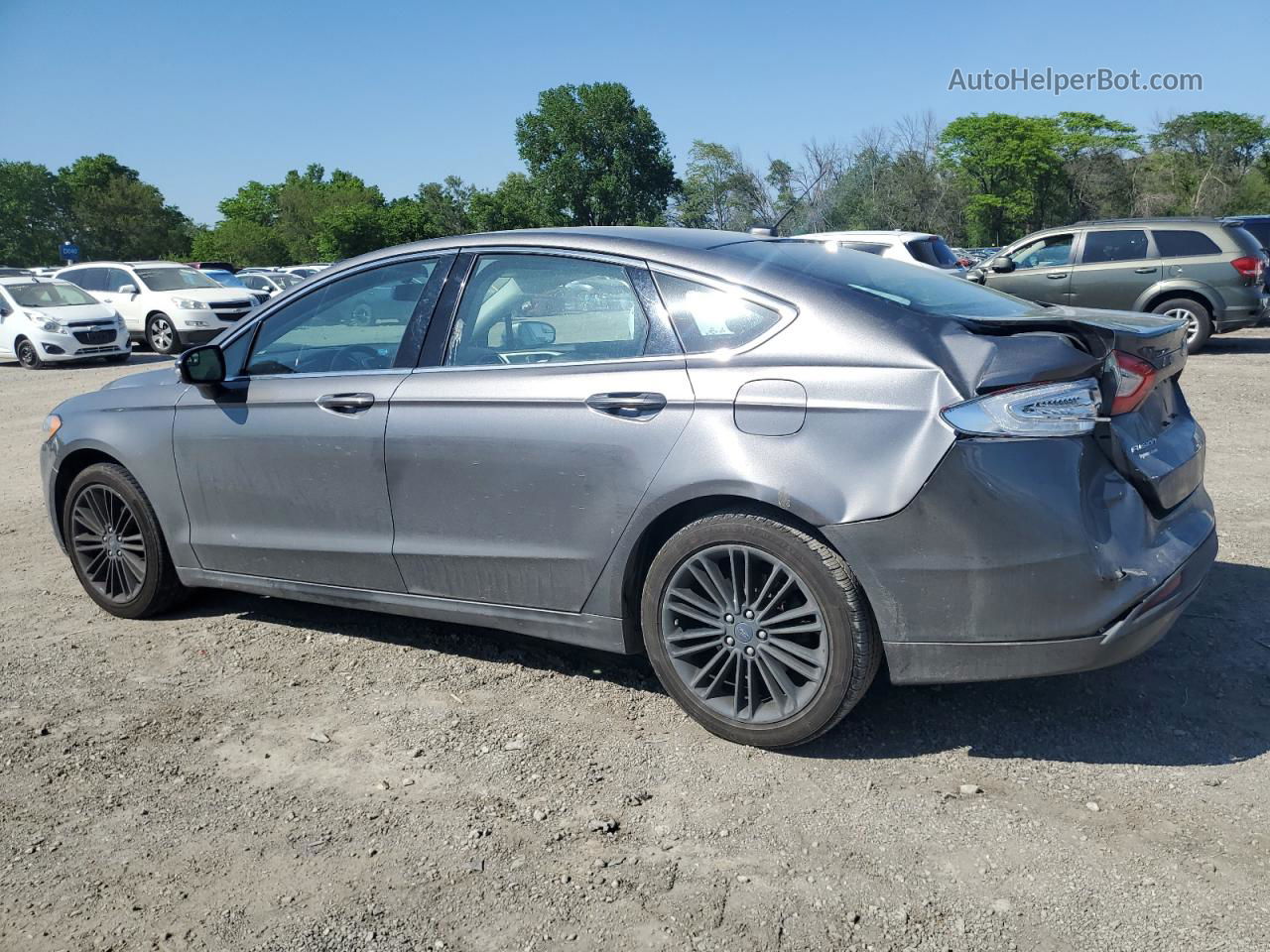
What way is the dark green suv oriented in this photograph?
to the viewer's left

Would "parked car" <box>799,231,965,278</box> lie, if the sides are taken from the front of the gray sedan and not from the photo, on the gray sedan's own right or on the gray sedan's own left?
on the gray sedan's own right

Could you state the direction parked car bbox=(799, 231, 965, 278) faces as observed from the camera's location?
facing away from the viewer and to the left of the viewer

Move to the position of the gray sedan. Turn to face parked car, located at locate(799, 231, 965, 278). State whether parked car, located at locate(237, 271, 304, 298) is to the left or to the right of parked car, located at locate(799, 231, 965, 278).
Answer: left

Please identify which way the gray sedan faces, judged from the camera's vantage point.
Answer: facing away from the viewer and to the left of the viewer

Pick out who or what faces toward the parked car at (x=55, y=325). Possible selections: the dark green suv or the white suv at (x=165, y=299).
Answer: the dark green suv

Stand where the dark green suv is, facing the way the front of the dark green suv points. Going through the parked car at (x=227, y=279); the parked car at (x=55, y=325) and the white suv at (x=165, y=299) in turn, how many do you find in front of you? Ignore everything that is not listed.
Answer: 3

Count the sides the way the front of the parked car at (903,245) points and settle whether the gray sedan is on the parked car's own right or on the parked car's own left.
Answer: on the parked car's own left

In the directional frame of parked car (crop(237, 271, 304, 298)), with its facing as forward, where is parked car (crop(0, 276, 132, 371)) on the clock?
parked car (crop(0, 276, 132, 371)) is roughly at 2 o'clock from parked car (crop(237, 271, 304, 298)).
